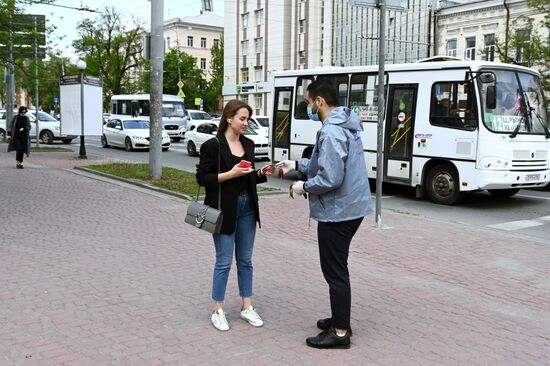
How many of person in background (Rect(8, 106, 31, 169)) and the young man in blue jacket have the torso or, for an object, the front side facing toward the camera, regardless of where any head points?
1

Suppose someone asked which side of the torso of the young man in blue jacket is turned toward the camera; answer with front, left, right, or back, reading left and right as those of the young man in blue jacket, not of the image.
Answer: left

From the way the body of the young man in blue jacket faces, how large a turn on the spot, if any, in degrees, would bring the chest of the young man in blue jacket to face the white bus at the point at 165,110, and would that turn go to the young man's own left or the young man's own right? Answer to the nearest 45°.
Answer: approximately 90° to the young man's own right

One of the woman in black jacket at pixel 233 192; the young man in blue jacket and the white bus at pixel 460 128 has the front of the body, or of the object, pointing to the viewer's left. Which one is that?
the young man in blue jacket

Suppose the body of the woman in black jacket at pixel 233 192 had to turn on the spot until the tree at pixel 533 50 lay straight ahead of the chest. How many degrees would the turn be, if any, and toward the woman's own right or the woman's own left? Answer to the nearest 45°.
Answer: approximately 90° to the woman's own left

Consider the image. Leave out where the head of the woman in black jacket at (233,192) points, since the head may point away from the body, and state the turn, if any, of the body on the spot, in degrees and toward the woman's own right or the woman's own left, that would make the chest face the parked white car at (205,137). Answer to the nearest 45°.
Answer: approximately 135° to the woman's own left

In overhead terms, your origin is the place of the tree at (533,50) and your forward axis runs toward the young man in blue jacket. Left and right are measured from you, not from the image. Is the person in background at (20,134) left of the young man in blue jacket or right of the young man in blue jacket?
right

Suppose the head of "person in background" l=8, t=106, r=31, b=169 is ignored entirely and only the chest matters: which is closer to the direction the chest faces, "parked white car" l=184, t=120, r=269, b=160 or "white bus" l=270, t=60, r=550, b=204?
the white bus

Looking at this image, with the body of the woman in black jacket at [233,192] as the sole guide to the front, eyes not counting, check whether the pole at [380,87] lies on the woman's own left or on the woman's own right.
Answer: on the woman's own left

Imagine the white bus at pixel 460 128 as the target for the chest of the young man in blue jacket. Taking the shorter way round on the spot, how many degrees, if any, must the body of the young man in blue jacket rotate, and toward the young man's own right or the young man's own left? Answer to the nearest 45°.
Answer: approximately 90° to the young man's own right

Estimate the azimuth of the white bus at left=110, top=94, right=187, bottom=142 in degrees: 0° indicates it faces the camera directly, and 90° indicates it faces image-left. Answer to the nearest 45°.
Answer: approximately 315°

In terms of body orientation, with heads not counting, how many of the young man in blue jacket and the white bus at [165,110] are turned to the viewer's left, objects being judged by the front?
1

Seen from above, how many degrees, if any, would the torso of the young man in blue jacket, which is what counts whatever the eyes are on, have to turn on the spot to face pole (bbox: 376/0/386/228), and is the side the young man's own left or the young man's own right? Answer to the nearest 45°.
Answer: approximately 90° to the young man's own right
